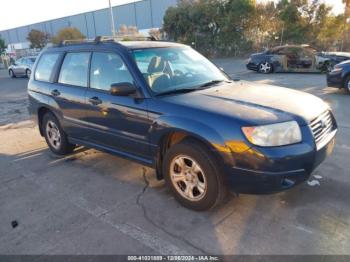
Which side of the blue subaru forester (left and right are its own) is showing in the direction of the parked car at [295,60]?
left

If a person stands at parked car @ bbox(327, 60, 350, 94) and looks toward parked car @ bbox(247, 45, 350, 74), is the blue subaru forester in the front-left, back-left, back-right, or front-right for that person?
back-left

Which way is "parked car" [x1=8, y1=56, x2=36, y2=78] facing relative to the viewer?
to the viewer's left

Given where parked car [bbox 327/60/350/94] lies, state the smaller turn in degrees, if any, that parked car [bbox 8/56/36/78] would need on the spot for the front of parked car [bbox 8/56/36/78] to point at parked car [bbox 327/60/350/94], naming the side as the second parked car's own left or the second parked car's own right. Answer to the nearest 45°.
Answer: approximately 135° to the second parked car's own left

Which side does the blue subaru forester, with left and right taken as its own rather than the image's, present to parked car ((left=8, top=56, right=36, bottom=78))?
back

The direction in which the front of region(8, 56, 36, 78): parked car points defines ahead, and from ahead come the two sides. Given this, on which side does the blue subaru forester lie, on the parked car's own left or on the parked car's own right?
on the parked car's own left

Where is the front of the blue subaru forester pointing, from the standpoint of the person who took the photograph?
facing the viewer and to the right of the viewer

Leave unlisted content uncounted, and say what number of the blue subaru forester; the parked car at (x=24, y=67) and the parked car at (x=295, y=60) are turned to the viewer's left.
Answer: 1

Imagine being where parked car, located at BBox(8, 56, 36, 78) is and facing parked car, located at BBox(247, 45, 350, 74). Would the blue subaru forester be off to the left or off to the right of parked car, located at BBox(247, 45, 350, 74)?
right
